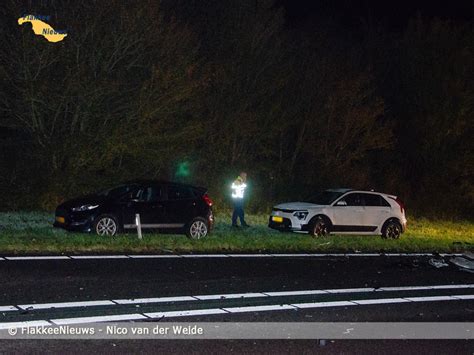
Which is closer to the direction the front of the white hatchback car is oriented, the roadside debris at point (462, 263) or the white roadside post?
the white roadside post

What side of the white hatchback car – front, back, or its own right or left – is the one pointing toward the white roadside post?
front

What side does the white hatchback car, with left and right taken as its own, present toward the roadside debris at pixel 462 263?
left

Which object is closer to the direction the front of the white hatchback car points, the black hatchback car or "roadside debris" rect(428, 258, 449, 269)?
the black hatchback car

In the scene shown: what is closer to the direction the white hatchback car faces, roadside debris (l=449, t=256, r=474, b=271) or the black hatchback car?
the black hatchback car

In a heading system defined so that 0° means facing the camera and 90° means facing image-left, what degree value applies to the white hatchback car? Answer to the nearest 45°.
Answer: approximately 45°

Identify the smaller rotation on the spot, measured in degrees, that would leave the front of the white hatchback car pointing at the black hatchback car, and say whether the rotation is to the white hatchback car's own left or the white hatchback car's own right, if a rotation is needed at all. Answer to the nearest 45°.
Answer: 0° — it already faces it

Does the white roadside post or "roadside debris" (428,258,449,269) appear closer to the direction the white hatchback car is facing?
the white roadside post
